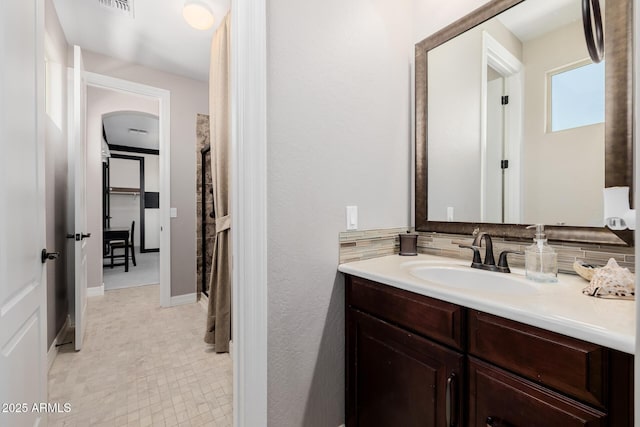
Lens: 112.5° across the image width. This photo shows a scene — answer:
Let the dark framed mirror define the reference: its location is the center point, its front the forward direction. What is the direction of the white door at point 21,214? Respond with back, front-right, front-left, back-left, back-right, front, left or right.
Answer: front

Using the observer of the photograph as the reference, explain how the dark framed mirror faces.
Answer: facing the viewer and to the left of the viewer

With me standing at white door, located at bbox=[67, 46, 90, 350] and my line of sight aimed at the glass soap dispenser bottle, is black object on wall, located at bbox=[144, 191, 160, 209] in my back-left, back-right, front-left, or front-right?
back-left

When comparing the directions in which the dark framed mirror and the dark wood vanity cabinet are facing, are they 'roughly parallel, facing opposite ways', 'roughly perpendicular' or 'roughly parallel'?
roughly parallel

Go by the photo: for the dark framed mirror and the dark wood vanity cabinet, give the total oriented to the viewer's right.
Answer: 0

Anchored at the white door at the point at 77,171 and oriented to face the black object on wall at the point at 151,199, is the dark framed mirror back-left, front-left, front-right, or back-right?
back-right
